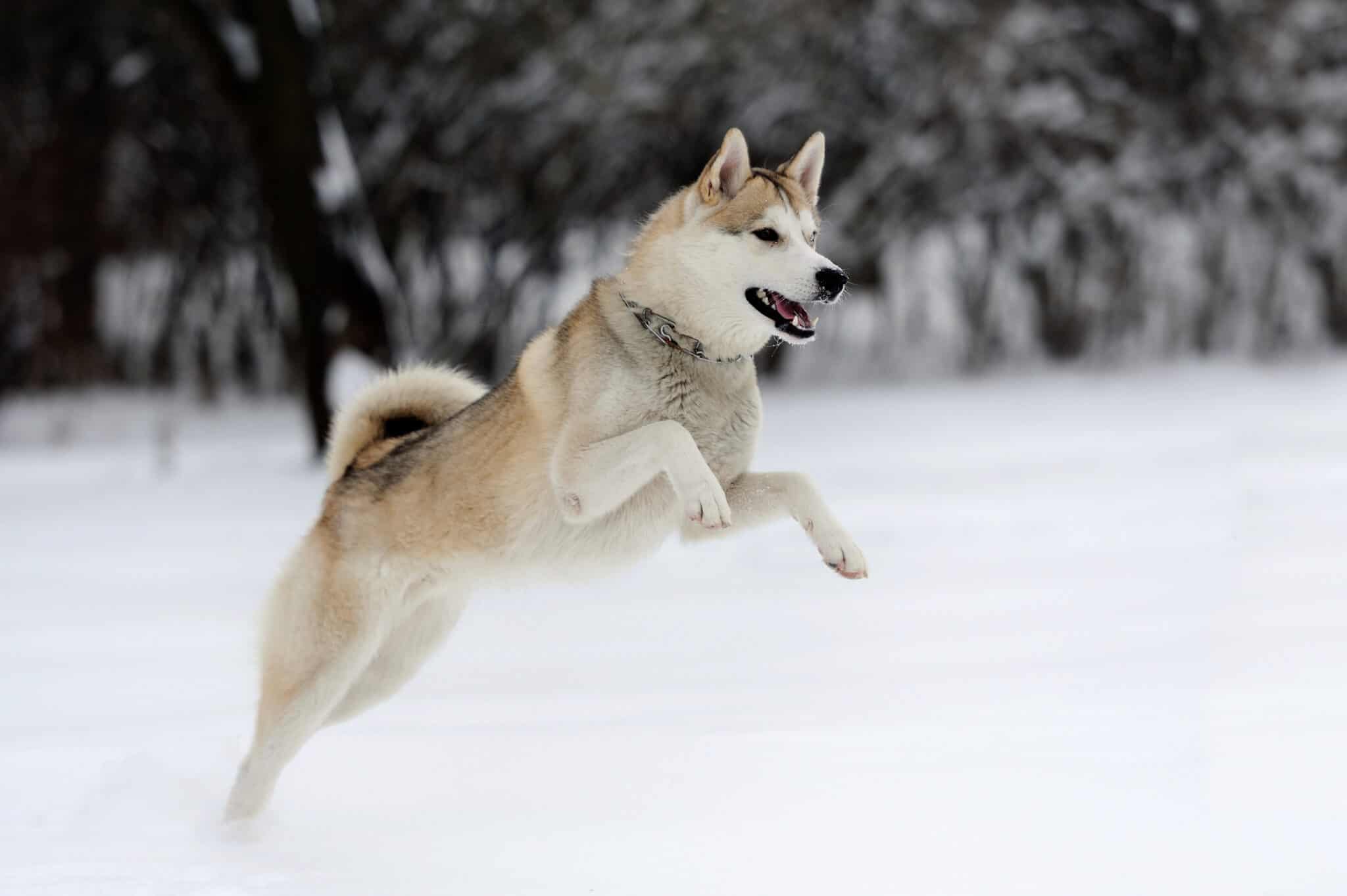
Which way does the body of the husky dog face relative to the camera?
to the viewer's right
